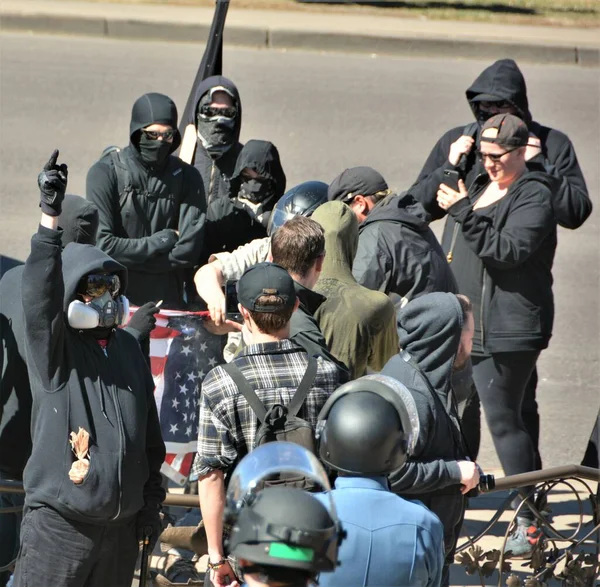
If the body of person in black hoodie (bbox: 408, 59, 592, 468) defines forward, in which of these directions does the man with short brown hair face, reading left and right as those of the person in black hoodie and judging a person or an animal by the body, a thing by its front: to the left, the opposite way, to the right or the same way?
the opposite way

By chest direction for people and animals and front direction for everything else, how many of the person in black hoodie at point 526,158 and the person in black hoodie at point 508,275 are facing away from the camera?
0

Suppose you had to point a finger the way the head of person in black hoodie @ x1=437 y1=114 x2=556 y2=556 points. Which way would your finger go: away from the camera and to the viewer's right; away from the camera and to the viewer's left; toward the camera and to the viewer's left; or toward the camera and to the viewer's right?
toward the camera and to the viewer's left

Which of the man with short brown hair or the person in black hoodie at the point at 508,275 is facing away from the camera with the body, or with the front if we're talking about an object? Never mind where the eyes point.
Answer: the man with short brown hair

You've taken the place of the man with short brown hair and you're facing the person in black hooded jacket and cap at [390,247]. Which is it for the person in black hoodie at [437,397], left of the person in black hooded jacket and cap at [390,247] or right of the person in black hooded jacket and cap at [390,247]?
right

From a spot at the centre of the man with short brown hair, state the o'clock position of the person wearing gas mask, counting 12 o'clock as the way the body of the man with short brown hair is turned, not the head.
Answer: The person wearing gas mask is roughly at 9 o'clock from the man with short brown hair.

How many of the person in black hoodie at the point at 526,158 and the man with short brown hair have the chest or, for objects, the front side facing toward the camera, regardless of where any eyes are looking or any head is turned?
1

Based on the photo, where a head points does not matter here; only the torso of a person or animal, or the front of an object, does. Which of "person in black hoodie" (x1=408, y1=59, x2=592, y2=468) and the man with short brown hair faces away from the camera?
the man with short brown hair

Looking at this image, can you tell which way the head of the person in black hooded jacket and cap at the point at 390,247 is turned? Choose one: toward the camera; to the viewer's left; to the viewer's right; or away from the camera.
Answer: to the viewer's left

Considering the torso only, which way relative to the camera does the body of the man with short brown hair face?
away from the camera

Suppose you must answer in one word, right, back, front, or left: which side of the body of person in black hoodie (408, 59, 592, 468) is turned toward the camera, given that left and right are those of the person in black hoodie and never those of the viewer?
front

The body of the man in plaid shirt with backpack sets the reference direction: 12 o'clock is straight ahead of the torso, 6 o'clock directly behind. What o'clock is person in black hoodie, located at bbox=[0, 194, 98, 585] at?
The person in black hoodie is roughly at 10 o'clock from the man in plaid shirt with backpack.

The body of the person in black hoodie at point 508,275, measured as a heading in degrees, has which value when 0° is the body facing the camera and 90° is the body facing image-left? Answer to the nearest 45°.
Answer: approximately 45°
